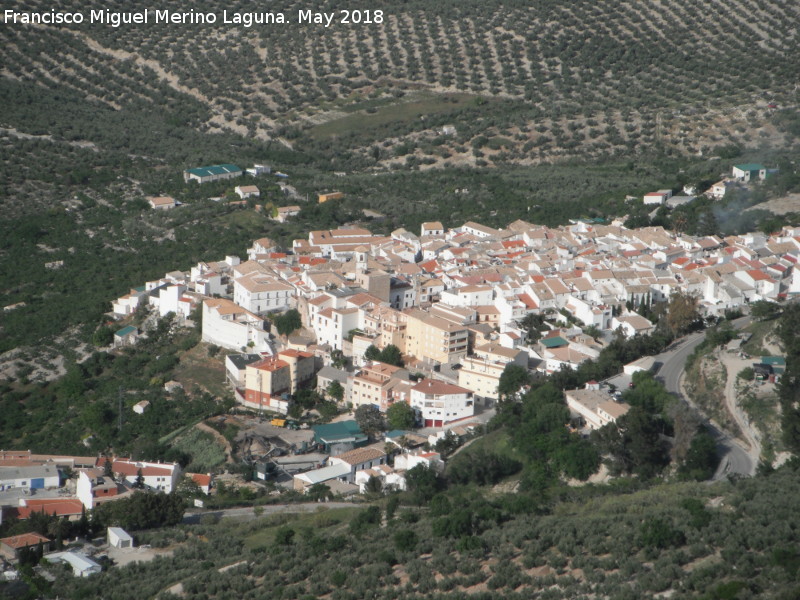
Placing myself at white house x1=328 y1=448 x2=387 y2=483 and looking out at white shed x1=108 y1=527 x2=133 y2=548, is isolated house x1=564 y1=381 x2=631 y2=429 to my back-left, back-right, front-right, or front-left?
back-left

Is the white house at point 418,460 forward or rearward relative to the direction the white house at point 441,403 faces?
forward

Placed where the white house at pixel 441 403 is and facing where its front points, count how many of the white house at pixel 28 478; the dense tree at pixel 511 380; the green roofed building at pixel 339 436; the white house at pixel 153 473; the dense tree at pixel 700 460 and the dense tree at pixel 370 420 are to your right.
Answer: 4

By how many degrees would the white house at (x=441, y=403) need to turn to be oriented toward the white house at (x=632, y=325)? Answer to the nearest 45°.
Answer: approximately 135° to its left

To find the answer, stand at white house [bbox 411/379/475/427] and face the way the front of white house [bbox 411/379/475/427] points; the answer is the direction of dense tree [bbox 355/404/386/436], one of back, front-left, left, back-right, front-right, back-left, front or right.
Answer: right

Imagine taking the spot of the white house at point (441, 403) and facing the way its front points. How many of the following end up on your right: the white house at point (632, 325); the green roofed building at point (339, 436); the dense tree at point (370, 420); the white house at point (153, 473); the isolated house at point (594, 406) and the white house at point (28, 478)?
4

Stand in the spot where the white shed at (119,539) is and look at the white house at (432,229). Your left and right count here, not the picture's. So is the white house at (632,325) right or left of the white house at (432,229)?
right

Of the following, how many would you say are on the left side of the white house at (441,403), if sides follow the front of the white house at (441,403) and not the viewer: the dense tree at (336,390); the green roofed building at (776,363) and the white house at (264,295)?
1

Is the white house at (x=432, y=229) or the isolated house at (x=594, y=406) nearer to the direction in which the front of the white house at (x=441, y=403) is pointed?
the isolated house

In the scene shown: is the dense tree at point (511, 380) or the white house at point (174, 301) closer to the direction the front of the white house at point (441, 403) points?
the dense tree

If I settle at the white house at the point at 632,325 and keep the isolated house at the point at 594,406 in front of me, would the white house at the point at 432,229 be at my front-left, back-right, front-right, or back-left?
back-right

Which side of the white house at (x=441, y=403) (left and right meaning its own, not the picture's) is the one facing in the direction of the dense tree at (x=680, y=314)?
left

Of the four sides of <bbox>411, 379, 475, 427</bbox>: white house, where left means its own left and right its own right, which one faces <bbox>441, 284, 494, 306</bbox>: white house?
back

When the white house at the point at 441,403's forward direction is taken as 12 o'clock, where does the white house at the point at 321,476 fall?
the white house at the point at 321,476 is roughly at 2 o'clock from the white house at the point at 441,403.

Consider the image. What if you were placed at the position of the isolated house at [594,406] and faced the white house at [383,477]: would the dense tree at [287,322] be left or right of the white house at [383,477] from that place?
right

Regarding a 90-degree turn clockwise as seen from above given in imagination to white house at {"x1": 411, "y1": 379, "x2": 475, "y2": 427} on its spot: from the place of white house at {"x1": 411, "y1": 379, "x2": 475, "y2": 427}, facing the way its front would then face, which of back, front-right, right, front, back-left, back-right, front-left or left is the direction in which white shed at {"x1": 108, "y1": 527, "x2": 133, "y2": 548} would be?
front-left

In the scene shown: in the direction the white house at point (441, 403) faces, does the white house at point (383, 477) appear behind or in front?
in front

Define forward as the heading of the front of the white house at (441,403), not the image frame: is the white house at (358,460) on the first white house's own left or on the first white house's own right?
on the first white house's own right

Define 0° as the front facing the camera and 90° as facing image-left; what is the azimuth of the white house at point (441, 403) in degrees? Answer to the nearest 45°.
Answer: approximately 0°

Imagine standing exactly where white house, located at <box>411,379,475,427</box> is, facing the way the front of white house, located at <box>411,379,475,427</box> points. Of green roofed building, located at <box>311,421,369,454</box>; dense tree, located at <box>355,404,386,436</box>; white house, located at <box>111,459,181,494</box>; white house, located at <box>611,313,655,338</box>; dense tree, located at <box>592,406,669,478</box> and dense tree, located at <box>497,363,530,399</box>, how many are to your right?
3

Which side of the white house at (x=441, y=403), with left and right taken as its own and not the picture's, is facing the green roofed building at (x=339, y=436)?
right
